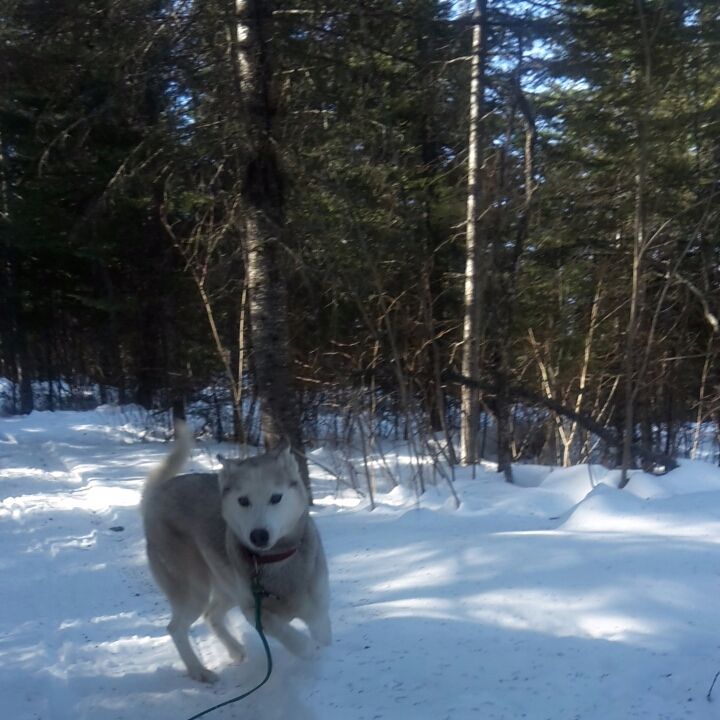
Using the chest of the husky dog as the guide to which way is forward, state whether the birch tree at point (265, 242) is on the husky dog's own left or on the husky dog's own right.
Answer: on the husky dog's own left

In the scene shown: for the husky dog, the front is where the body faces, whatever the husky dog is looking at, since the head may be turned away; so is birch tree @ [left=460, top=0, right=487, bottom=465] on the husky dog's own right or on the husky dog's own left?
on the husky dog's own left

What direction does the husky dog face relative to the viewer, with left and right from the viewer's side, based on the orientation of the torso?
facing the viewer and to the right of the viewer

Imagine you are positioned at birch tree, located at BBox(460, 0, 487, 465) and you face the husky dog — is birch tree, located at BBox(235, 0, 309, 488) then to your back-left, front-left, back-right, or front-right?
front-right

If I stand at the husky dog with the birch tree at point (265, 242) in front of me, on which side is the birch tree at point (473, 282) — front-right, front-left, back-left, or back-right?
front-right

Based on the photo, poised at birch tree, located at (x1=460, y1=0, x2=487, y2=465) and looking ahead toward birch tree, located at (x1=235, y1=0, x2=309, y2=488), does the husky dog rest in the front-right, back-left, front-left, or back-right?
front-left
